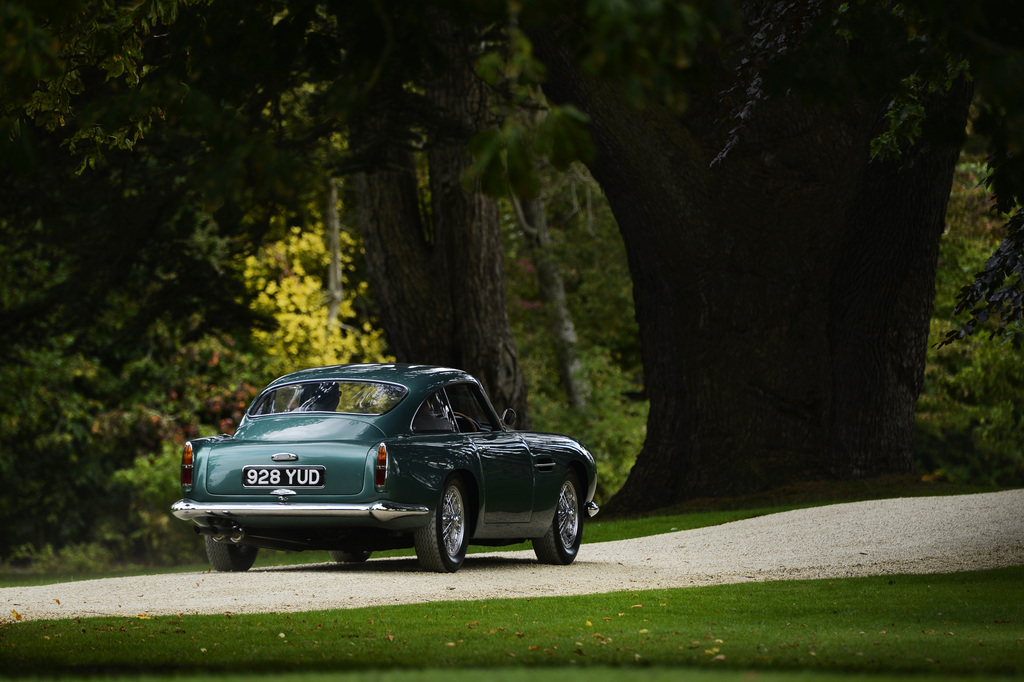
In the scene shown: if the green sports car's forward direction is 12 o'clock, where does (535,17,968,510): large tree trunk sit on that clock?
The large tree trunk is roughly at 12 o'clock from the green sports car.

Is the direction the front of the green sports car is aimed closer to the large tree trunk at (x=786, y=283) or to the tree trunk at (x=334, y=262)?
the large tree trunk

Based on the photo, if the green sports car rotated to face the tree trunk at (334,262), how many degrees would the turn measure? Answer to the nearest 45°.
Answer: approximately 45° to its left

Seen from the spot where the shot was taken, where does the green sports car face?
facing away from the viewer and to the right of the viewer

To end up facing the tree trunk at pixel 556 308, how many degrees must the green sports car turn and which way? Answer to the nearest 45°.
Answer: approximately 45° to its left

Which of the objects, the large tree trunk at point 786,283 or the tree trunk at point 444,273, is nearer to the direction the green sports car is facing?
the large tree trunk

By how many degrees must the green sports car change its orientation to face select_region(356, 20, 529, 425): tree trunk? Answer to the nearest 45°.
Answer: approximately 45° to its left

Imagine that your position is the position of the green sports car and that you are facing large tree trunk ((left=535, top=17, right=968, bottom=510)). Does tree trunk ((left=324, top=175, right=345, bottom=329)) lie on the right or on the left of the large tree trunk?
left

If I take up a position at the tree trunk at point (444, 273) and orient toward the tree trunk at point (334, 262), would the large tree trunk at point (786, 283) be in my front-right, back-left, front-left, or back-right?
back-right
